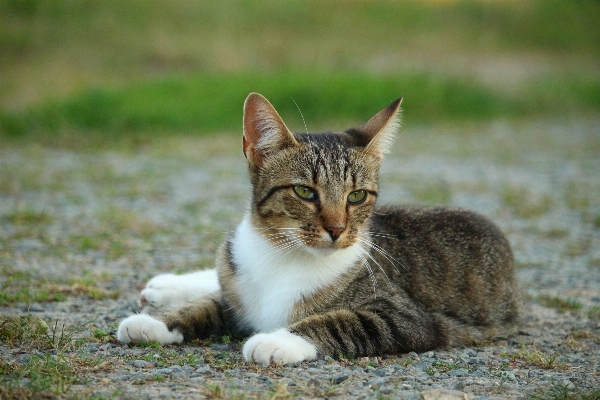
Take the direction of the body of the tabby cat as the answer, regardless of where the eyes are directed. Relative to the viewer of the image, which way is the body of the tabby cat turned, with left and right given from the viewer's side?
facing the viewer and to the left of the viewer
